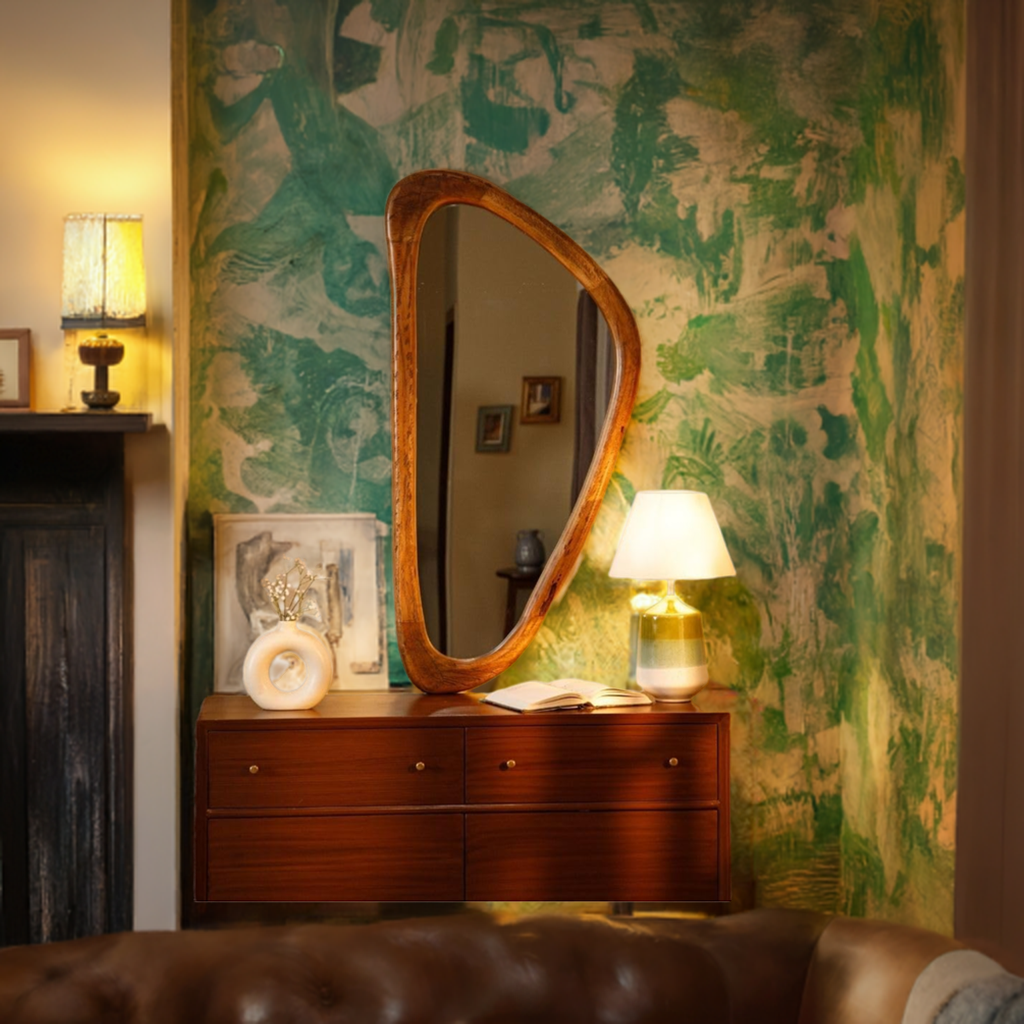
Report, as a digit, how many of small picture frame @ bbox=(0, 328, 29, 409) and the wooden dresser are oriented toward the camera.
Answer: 2

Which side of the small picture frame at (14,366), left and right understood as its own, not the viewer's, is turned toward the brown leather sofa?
front

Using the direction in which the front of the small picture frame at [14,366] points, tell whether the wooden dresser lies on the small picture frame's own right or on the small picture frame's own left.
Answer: on the small picture frame's own left
